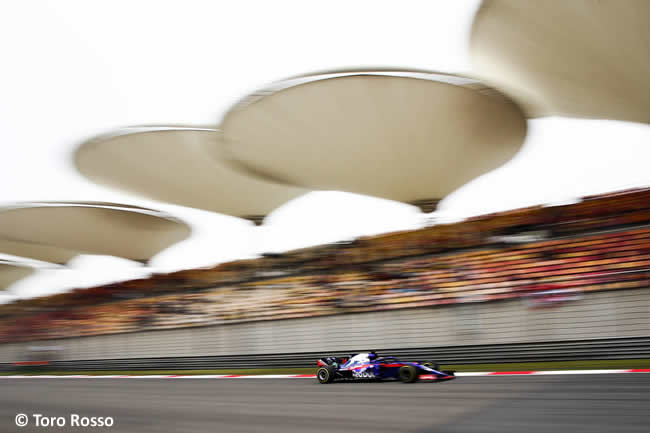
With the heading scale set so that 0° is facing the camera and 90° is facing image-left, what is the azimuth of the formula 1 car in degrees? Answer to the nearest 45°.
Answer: approximately 315°

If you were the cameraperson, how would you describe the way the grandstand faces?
facing the viewer and to the left of the viewer

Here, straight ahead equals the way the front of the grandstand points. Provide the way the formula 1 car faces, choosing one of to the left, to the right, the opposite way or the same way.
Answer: to the left

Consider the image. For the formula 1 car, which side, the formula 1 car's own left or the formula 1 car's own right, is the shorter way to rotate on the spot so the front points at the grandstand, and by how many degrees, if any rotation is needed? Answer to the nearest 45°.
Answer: approximately 135° to the formula 1 car's own left

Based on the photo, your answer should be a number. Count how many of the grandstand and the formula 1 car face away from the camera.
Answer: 0
